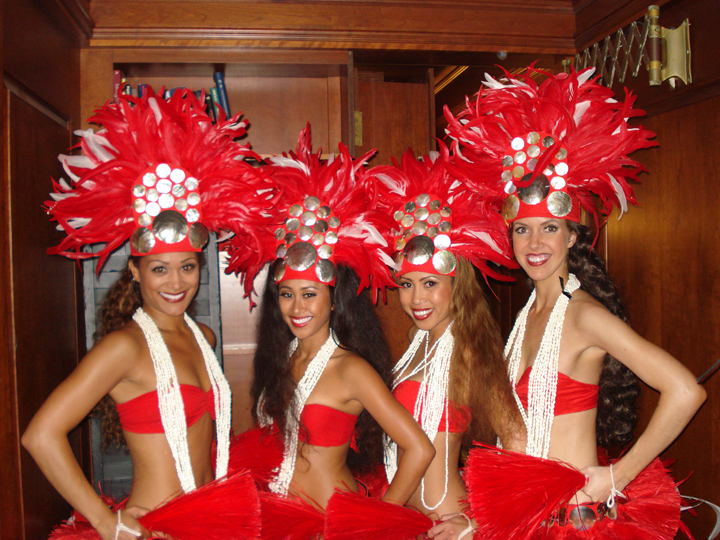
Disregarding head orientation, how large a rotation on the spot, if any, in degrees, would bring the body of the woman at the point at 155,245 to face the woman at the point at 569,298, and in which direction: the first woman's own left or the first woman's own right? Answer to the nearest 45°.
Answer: approximately 45° to the first woman's own left

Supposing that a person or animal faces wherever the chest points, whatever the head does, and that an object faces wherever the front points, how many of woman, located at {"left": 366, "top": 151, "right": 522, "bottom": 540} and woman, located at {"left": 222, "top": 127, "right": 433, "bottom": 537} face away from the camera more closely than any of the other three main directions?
0

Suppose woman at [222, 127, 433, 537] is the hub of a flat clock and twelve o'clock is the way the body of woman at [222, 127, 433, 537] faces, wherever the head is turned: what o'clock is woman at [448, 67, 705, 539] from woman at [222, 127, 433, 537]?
woman at [448, 67, 705, 539] is roughly at 8 o'clock from woman at [222, 127, 433, 537].

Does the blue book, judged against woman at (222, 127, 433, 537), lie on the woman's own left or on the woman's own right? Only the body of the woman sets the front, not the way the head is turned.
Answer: on the woman's own right

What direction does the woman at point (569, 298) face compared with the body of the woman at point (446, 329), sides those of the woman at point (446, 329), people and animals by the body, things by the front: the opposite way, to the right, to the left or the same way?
the same way

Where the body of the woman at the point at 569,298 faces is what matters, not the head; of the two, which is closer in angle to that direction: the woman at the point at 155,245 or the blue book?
the woman

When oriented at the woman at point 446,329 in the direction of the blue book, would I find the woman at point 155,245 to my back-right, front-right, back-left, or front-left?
front-left

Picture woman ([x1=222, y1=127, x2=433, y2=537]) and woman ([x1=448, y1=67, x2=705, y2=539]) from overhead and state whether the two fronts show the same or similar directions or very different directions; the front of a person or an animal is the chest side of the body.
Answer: same or similar directions

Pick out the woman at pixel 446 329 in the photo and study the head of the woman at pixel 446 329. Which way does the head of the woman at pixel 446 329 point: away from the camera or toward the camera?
toward the camera

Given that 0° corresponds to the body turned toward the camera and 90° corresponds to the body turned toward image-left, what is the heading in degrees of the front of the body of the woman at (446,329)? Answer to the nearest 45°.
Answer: approximately 45°

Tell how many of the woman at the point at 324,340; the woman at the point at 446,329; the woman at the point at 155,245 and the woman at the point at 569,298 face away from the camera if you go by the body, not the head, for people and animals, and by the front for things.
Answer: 0

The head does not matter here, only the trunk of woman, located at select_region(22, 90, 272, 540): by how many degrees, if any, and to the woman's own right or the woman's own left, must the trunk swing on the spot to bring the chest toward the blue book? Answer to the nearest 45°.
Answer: approximately 135° to the woman's own left

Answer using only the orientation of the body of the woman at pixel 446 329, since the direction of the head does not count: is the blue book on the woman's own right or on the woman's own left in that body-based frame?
on the woman's own right

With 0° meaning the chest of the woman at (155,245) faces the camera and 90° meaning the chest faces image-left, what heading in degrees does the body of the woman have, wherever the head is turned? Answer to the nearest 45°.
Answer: approximately 315°

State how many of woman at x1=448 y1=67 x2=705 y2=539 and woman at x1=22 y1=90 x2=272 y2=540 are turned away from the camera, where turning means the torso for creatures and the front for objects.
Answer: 0

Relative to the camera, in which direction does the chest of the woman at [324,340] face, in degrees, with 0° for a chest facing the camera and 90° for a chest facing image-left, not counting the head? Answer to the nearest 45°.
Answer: approximately 45°

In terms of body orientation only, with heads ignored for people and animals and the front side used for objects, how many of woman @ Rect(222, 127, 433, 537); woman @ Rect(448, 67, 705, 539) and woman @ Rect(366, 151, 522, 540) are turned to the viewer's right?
0

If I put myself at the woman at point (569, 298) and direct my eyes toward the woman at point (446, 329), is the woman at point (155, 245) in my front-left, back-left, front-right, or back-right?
front-left
